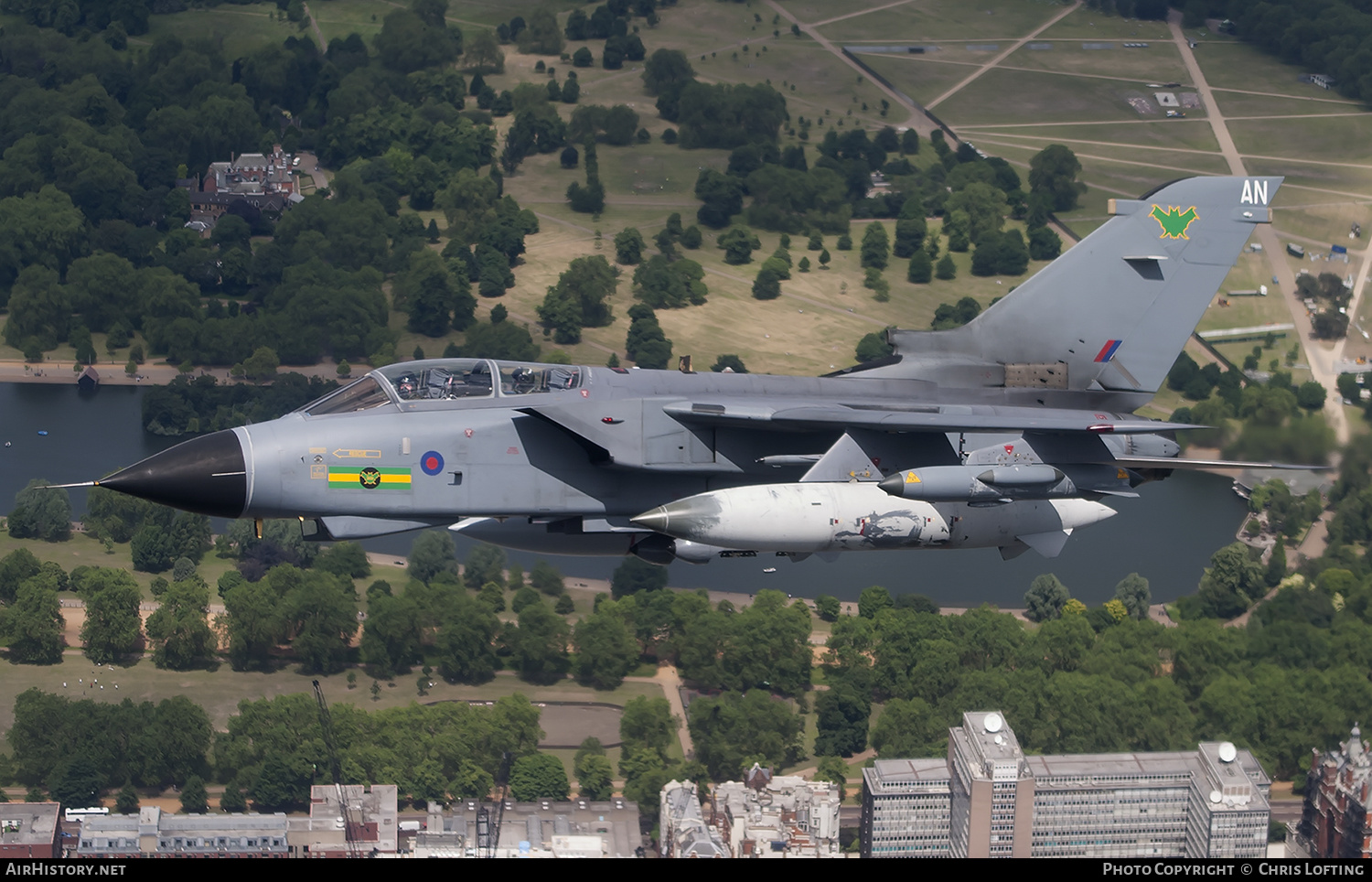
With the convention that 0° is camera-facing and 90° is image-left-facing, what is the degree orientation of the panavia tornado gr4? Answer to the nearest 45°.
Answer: approximately 90°
